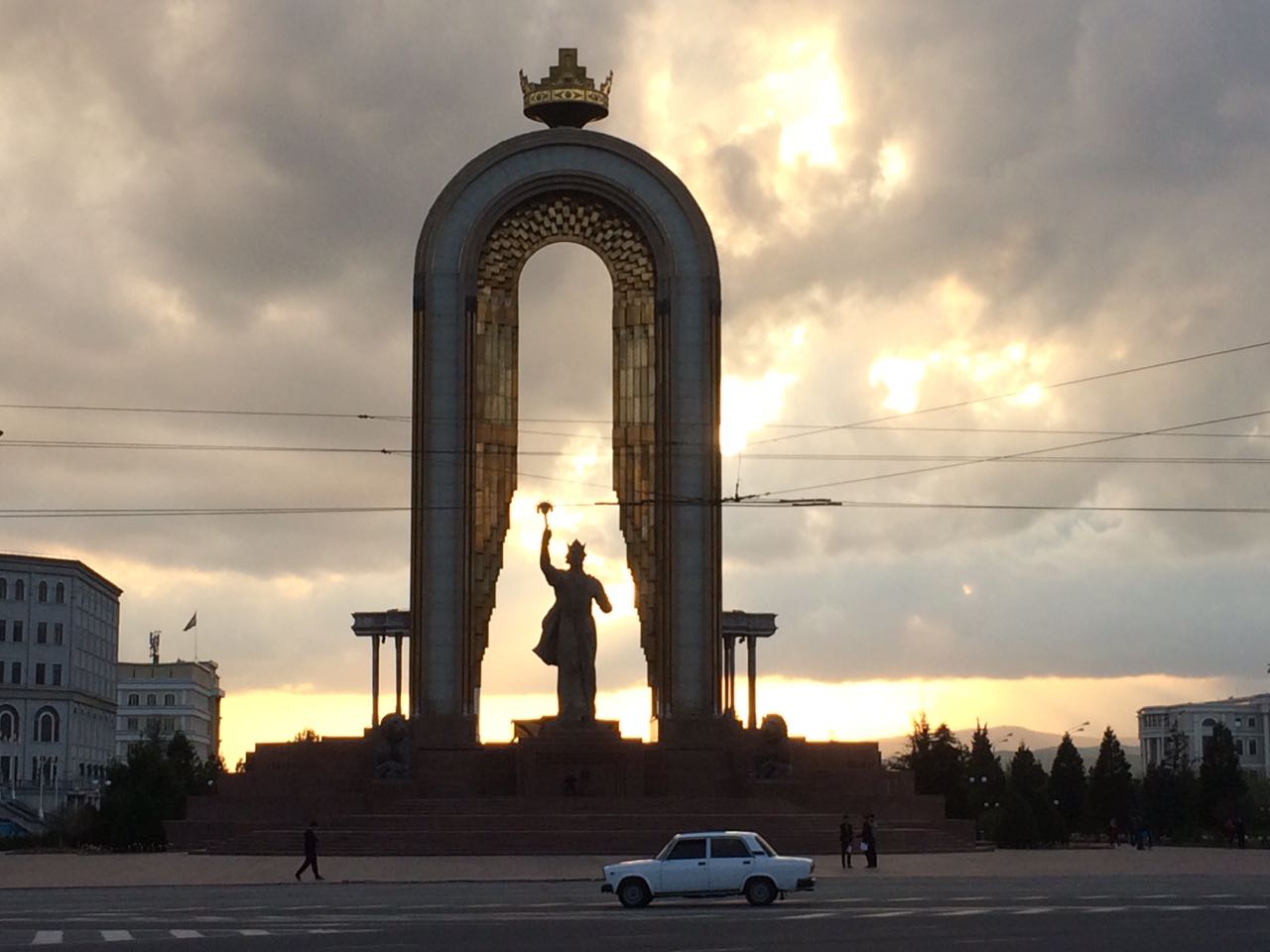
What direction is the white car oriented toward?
to the viewer's left
